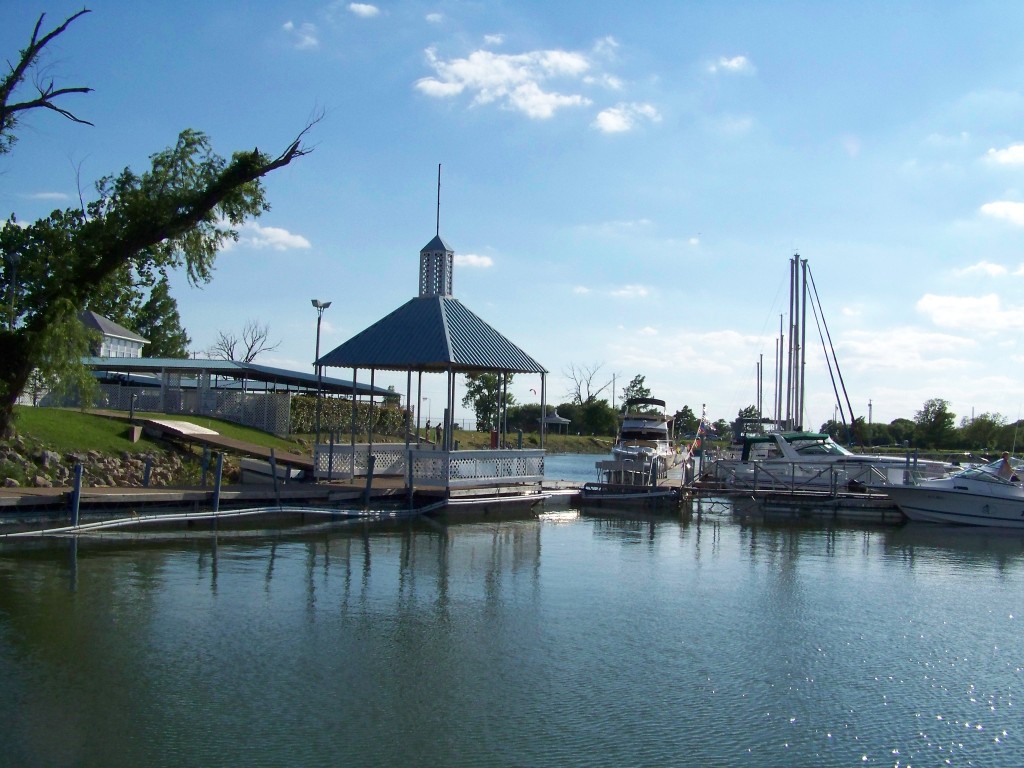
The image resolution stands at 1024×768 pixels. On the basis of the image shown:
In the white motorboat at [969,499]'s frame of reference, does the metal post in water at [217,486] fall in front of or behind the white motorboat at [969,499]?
in front

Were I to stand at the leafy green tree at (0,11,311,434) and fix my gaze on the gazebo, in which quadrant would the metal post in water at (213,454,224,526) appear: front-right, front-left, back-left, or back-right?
front-right

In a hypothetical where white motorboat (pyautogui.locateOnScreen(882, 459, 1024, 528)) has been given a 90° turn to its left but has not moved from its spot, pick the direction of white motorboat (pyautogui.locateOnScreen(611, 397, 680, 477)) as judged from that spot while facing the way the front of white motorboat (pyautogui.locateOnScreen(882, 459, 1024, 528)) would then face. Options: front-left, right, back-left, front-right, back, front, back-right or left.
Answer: back-right

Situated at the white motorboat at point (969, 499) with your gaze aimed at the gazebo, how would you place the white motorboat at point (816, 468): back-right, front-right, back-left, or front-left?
front-right

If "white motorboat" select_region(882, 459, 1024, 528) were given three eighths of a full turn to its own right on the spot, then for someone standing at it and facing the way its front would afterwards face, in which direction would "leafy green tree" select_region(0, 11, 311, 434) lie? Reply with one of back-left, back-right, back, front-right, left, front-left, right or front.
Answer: back

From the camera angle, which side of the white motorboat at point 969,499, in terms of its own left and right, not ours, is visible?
left
